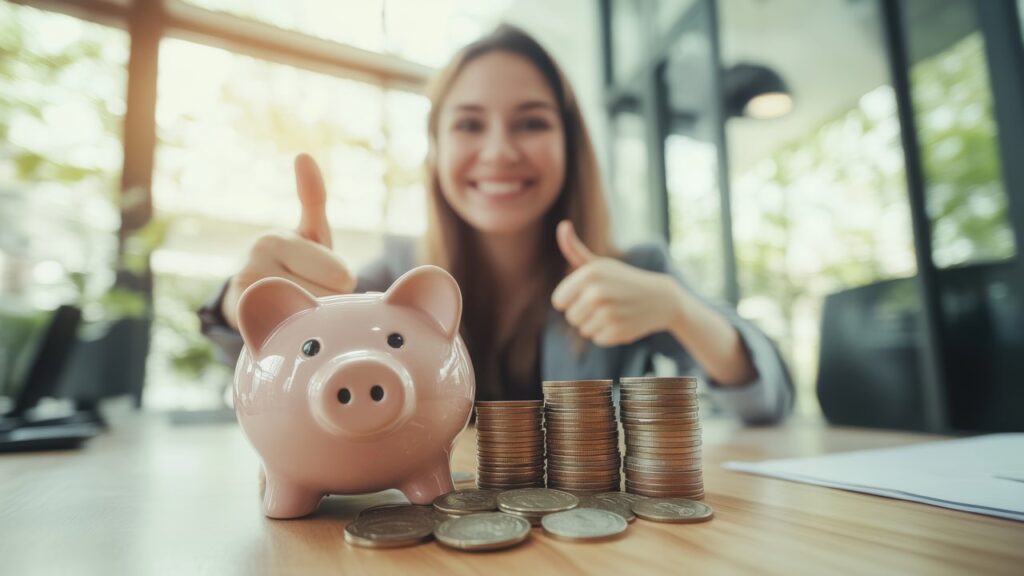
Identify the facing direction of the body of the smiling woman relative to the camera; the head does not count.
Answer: toward the camera

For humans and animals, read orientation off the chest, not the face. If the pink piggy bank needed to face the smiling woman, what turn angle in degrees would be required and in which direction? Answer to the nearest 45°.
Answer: approximately 135° to its left

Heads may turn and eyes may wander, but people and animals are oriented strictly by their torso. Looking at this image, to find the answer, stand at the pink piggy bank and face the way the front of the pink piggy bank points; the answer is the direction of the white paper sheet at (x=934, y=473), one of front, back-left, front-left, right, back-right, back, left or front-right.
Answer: left

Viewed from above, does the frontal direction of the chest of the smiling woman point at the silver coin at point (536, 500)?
yes

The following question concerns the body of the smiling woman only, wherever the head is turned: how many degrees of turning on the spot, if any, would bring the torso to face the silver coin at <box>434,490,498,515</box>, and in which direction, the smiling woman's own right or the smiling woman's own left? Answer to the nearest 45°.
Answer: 0° — they already face it

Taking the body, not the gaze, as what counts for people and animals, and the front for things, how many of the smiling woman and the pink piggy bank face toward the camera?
2

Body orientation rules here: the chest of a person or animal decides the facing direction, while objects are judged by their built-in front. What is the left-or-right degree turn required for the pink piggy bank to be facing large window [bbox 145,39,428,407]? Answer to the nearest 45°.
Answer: approximately 180°

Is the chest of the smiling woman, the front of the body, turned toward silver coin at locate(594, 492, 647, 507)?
yes

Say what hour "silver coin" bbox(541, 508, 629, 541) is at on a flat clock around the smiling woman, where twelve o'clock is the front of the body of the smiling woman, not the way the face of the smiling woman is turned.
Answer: The silver coin is roughly at 12 o'clock from the smiling woman.

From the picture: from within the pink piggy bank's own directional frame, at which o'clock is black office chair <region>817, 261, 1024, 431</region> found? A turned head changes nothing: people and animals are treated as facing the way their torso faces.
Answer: The black office chair is roughly at 8 o'clock from the pink piggy bank.
